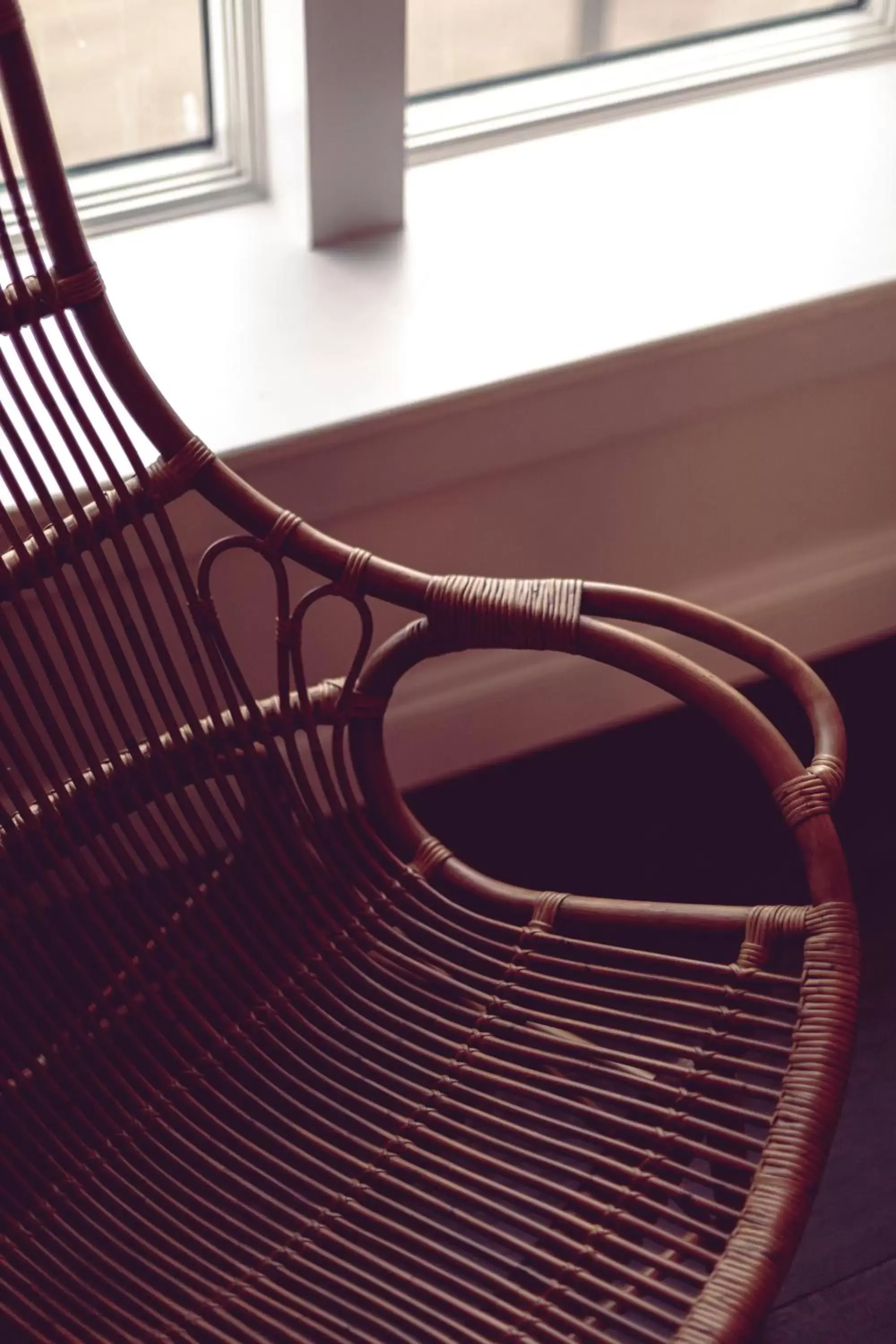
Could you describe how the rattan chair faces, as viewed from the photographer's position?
facing the viewer and to the right of the viewer

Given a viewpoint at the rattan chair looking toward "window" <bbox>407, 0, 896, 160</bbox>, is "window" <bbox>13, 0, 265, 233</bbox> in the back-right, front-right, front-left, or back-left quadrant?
front-left

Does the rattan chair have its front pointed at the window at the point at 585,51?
no

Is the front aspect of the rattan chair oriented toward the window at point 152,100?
no
